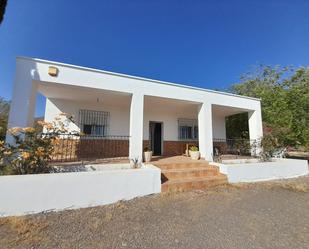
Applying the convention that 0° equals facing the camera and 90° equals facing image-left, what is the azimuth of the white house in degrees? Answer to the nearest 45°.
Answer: approximately 315°

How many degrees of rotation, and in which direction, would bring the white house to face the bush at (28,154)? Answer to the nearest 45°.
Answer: approximately 90° to its right

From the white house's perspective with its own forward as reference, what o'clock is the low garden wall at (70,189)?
The low garden wall is roughly at 2 o'clock from the white house.

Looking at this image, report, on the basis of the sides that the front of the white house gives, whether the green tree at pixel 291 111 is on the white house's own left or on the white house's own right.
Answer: on the white house's own left

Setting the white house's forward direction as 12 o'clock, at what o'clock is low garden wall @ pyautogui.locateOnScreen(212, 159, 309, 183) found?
The low garden wall is roughly at 11 o'clock from the white house.

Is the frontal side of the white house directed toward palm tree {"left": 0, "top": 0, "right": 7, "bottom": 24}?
no

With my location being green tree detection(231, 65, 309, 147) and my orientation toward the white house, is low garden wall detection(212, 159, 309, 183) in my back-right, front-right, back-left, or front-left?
front-left
